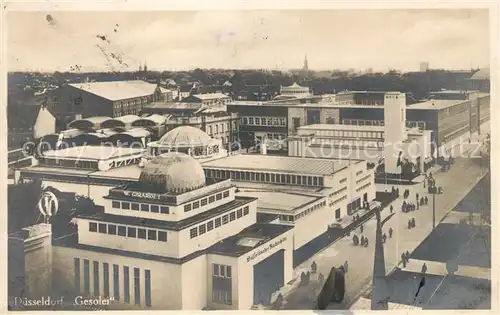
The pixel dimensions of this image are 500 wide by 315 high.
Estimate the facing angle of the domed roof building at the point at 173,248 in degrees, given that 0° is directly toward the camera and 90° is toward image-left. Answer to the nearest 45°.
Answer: approximately 315°

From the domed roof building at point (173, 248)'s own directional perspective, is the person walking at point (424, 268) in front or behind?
in front

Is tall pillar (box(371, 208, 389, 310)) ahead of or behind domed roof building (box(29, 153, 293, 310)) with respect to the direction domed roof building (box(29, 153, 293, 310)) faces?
ahead

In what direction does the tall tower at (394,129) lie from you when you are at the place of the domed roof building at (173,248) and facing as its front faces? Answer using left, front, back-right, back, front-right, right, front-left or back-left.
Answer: front-left
